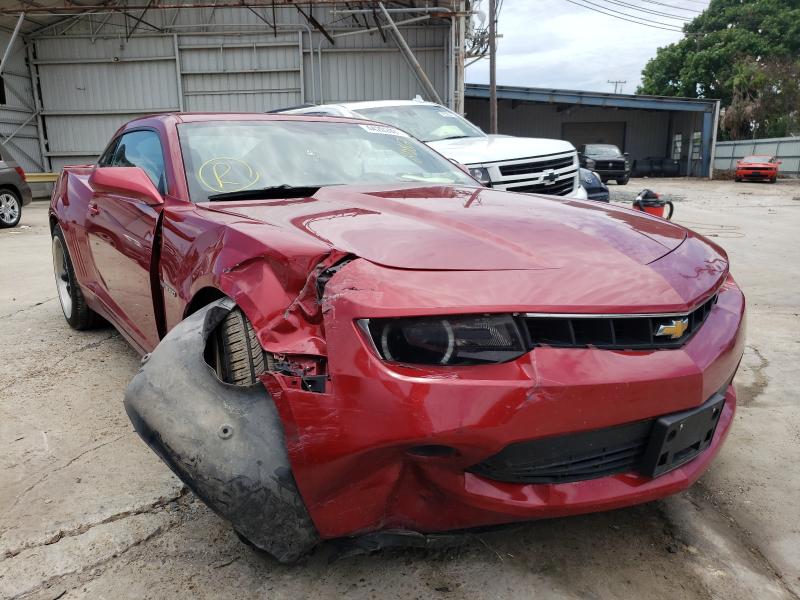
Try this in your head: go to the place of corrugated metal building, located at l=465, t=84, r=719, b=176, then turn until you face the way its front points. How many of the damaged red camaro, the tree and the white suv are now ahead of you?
2

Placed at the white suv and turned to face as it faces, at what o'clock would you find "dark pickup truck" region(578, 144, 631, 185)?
The dark pickup truck is roughly at 8 o'clock from the white suv.

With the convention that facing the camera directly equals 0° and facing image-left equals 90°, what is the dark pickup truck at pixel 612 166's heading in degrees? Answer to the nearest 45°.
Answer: approximately 315°

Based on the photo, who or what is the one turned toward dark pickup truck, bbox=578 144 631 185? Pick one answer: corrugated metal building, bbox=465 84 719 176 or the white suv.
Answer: the corrugated metal building

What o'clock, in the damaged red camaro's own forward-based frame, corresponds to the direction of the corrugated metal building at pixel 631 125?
The corrugated metal building is roughly at 8 o'clock from the damaged red camaro.

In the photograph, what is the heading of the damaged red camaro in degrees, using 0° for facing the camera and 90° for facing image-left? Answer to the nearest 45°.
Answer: approximately 315°

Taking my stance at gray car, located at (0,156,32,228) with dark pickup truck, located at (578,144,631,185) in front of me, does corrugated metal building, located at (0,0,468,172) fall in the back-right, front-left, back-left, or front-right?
front-left

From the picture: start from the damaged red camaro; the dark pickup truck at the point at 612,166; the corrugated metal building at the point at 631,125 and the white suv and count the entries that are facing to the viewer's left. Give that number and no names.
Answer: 0

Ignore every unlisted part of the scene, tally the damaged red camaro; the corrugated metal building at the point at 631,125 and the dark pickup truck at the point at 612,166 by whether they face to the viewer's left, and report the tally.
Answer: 0

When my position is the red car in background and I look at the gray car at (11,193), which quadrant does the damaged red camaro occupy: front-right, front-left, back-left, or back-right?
front-left

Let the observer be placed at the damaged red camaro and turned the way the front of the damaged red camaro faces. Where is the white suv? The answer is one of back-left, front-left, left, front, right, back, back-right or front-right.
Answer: back-left

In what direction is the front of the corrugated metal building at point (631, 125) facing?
toward the camera

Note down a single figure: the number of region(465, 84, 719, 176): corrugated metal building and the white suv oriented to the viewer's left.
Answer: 0

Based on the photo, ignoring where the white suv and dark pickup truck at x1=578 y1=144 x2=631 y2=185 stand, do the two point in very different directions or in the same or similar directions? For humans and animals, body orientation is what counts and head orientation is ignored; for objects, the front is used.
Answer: same or similar directions

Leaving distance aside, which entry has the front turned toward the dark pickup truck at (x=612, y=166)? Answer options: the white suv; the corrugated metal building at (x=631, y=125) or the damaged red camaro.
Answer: the corrugated metal building

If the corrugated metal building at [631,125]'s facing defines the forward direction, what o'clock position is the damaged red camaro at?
The damaged red camaro is roughly at 12 o'clock from the corrugated metal building.

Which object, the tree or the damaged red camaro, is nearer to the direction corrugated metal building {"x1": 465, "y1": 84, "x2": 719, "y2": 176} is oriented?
the damaged red camaro

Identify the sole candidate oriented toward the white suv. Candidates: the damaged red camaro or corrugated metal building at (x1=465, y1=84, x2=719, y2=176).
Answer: the corrugated metal building
